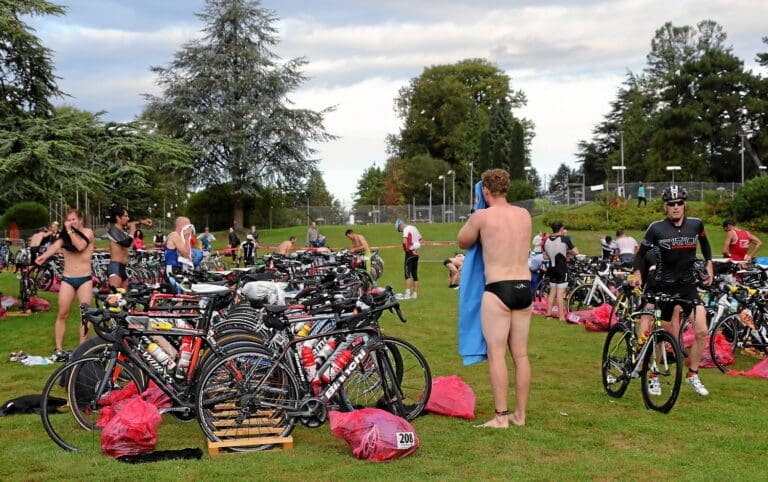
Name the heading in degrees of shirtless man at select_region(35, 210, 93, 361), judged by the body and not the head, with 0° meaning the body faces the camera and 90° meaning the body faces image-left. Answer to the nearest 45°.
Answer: approximately 0°

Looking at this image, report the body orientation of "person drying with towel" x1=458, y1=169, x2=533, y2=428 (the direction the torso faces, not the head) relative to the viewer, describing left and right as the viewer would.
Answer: facing away from the viewer and to the left of the viewer

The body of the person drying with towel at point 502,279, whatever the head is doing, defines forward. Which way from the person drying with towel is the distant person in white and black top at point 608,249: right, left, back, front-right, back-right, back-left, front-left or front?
front-right

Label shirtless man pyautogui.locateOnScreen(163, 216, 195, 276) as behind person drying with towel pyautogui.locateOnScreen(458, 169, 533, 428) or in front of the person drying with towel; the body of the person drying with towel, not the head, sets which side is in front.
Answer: in front
